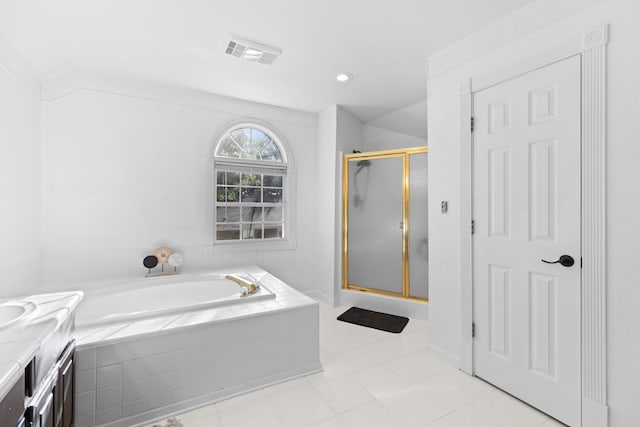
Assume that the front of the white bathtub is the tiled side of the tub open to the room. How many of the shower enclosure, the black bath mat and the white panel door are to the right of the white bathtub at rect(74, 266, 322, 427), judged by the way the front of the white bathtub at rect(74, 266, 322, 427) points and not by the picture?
0

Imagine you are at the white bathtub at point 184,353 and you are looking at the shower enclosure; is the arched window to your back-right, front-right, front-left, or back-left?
front-left

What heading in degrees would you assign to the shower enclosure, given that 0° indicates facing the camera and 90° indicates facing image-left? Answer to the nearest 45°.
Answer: approximately 45°

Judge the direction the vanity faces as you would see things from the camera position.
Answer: facing the viewer and to the right of the viewer

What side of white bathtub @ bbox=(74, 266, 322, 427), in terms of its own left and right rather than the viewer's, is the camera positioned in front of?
front

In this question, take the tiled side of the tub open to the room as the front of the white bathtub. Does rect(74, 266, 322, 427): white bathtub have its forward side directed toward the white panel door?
no

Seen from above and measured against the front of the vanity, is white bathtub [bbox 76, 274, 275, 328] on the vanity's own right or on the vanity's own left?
on the vanity's own left

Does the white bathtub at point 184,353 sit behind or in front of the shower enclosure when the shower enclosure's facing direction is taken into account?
in front

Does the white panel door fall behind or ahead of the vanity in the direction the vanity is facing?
ahead

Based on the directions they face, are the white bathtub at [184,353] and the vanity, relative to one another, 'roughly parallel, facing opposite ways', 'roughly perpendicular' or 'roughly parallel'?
roughly perpendicular
